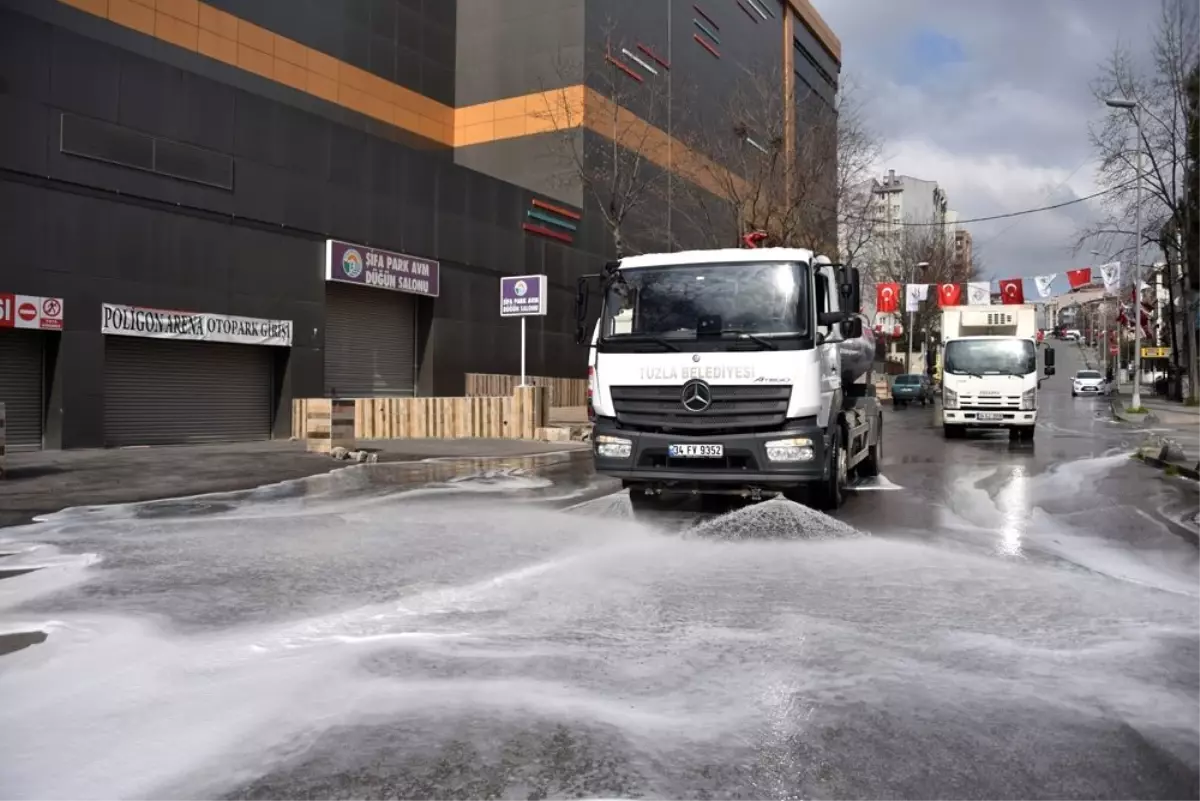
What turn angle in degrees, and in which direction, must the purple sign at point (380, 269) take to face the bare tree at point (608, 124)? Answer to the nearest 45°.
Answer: approximately 90° to its left

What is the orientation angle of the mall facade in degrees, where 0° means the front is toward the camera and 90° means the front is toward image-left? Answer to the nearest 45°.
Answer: approximately 315°

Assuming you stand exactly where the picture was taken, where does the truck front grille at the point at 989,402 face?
facing the viewer

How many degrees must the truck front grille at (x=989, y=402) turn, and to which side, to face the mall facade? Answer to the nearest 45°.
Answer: approximately 90° to its right

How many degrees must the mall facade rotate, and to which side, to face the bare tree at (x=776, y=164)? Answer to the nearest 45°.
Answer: approximately 45° to its left

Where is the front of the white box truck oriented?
toward the camera

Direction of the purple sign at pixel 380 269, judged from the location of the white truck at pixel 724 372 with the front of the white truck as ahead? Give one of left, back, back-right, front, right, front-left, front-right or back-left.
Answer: back-right

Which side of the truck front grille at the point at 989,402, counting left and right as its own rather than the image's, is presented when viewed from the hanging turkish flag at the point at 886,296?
back
